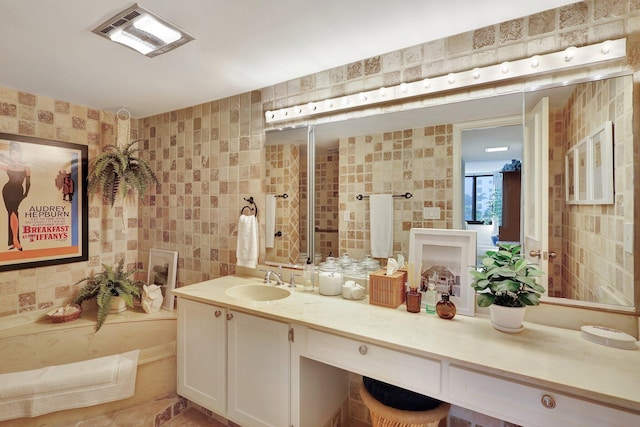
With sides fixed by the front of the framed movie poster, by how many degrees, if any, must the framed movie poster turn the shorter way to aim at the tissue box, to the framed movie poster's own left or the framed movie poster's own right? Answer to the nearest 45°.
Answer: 0° — it already faces it

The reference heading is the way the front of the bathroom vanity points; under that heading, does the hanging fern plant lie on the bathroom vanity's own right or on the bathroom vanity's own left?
on the bathroom vanity's own right

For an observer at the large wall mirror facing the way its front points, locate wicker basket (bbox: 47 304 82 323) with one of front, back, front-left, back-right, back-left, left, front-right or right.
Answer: front-right

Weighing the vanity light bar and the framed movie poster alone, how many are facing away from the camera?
0

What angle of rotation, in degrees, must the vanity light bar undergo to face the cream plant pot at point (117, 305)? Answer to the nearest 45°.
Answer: approximately 45° to its right

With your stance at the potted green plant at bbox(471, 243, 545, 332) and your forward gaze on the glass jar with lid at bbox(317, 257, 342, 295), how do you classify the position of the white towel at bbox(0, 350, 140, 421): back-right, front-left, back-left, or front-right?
front-left

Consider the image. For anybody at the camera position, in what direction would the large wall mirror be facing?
facing the viewer and to the left of the viewer

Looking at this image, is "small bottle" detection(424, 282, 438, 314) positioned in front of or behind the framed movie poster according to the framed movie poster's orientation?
in front

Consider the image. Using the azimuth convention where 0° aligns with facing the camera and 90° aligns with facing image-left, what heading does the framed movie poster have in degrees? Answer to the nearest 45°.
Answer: approximately 315°

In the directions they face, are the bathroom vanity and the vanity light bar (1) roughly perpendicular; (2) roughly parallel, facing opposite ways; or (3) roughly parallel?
roughly parallel
